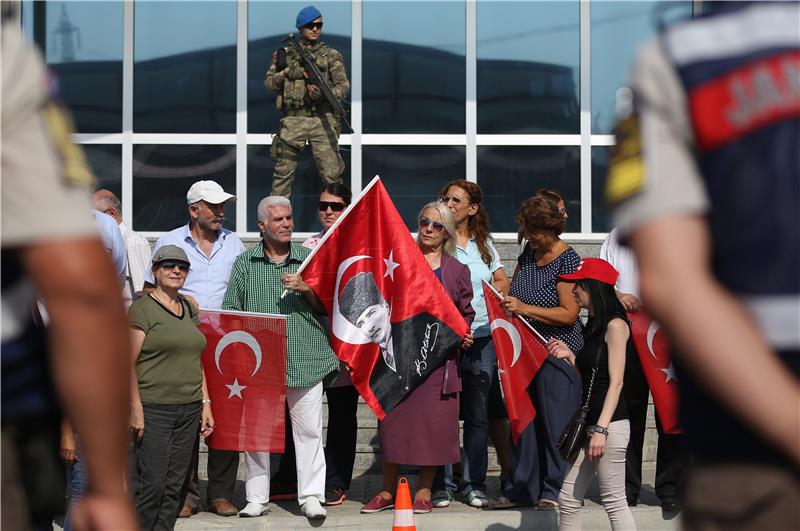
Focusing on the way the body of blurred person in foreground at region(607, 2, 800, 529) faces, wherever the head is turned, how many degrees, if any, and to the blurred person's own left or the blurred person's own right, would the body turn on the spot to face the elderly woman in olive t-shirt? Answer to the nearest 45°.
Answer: approximately 45° to the blurred person's own left

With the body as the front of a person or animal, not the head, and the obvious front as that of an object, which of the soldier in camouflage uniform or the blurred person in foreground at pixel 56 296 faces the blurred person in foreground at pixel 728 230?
the soldier in camouflage uniform

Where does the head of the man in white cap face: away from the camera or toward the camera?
toward the camera

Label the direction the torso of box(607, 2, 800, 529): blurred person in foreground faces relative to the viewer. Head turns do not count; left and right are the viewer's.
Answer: facing away from the viewer

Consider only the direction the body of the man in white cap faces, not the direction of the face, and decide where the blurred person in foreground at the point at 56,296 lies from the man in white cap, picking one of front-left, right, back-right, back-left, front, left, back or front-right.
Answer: front

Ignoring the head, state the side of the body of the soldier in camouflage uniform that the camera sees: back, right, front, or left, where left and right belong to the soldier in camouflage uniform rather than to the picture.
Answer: front

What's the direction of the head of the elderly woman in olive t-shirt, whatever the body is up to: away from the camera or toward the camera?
toward the camera

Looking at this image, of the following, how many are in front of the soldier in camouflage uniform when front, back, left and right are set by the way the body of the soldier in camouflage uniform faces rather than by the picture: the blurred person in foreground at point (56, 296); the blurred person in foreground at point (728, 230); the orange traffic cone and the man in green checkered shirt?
4

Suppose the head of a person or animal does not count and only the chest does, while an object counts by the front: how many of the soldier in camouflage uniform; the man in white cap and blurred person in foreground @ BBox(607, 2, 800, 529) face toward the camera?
2

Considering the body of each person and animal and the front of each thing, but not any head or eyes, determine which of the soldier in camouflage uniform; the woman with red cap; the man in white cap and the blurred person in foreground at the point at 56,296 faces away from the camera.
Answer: the blurred person in foreground

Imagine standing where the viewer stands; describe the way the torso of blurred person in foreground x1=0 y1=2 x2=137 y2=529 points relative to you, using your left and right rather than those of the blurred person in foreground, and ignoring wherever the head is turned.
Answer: facing away from the viewer

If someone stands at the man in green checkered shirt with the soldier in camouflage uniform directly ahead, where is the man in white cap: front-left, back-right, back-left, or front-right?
front-left

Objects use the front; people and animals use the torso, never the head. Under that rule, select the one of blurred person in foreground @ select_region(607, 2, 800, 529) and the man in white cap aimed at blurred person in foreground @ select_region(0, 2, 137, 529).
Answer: the man in white cap

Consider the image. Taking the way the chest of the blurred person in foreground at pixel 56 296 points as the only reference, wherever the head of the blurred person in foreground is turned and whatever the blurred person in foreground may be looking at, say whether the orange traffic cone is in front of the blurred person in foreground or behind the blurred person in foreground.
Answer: in front

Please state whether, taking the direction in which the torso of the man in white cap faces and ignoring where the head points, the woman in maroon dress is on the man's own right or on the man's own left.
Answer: on the man's own left

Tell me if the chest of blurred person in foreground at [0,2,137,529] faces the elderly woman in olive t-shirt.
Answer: yes
